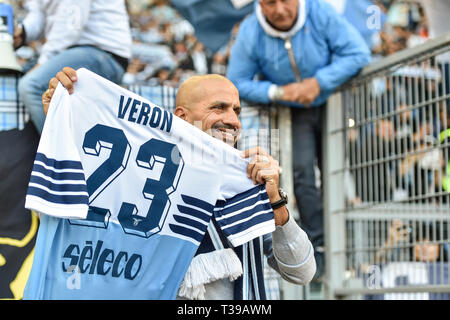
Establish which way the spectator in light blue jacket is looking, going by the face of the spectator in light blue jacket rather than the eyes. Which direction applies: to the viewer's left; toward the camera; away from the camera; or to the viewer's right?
toward the camera

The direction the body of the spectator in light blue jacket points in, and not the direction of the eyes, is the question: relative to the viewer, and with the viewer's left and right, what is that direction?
facing the viewer

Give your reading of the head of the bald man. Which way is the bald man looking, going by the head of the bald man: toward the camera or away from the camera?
toward the camera

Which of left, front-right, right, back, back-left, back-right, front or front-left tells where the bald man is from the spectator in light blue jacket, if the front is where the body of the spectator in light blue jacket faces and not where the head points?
front
